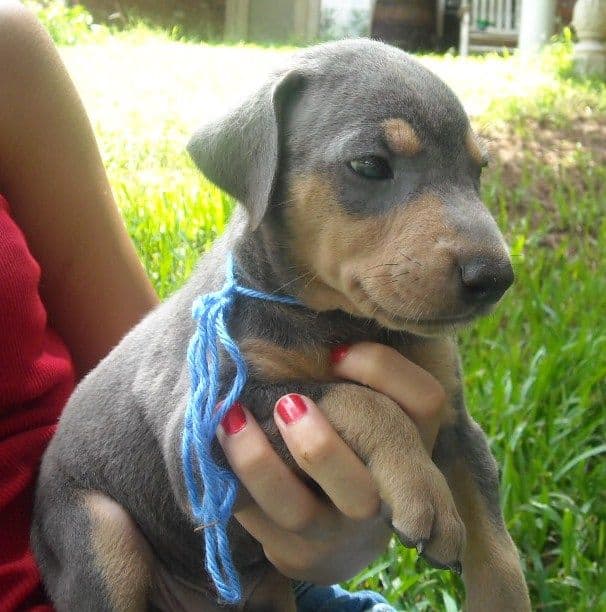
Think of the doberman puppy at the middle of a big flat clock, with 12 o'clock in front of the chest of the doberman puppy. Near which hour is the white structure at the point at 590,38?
The white structure is roughly at 8 o'clock from the doberman puppy.

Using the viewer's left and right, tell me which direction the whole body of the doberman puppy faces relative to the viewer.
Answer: facing the viewer and to the right of the viewer

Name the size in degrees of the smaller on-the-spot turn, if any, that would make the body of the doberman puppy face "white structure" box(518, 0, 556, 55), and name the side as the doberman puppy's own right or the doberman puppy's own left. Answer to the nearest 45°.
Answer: approximately 135° to the doberman puppy's own left
